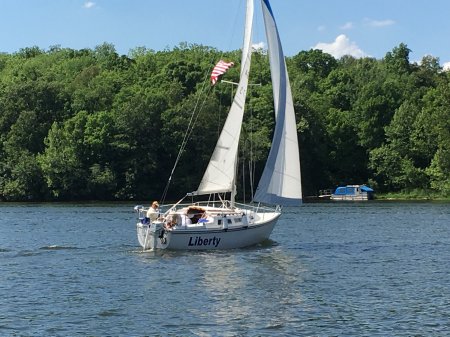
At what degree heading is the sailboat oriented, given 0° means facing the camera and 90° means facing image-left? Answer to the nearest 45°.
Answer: approximately 225°
